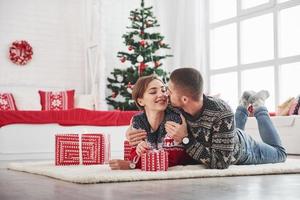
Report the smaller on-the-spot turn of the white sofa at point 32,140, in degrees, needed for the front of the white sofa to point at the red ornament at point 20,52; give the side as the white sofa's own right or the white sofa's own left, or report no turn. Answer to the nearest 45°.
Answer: approximately 180°

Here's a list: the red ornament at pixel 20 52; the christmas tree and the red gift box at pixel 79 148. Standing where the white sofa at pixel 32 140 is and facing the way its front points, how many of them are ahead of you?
1

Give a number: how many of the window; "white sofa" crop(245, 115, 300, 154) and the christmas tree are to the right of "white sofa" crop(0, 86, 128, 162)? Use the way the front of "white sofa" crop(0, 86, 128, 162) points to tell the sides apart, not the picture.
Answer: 0

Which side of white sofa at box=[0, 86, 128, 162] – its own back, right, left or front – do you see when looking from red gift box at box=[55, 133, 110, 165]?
front

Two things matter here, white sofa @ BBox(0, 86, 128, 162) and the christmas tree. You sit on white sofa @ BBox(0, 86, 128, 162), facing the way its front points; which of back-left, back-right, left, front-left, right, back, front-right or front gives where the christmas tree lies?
back-left

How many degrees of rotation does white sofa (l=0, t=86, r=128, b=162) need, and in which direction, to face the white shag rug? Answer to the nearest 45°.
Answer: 0° — it already faces it

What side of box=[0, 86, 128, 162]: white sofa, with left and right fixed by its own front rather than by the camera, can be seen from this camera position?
front
